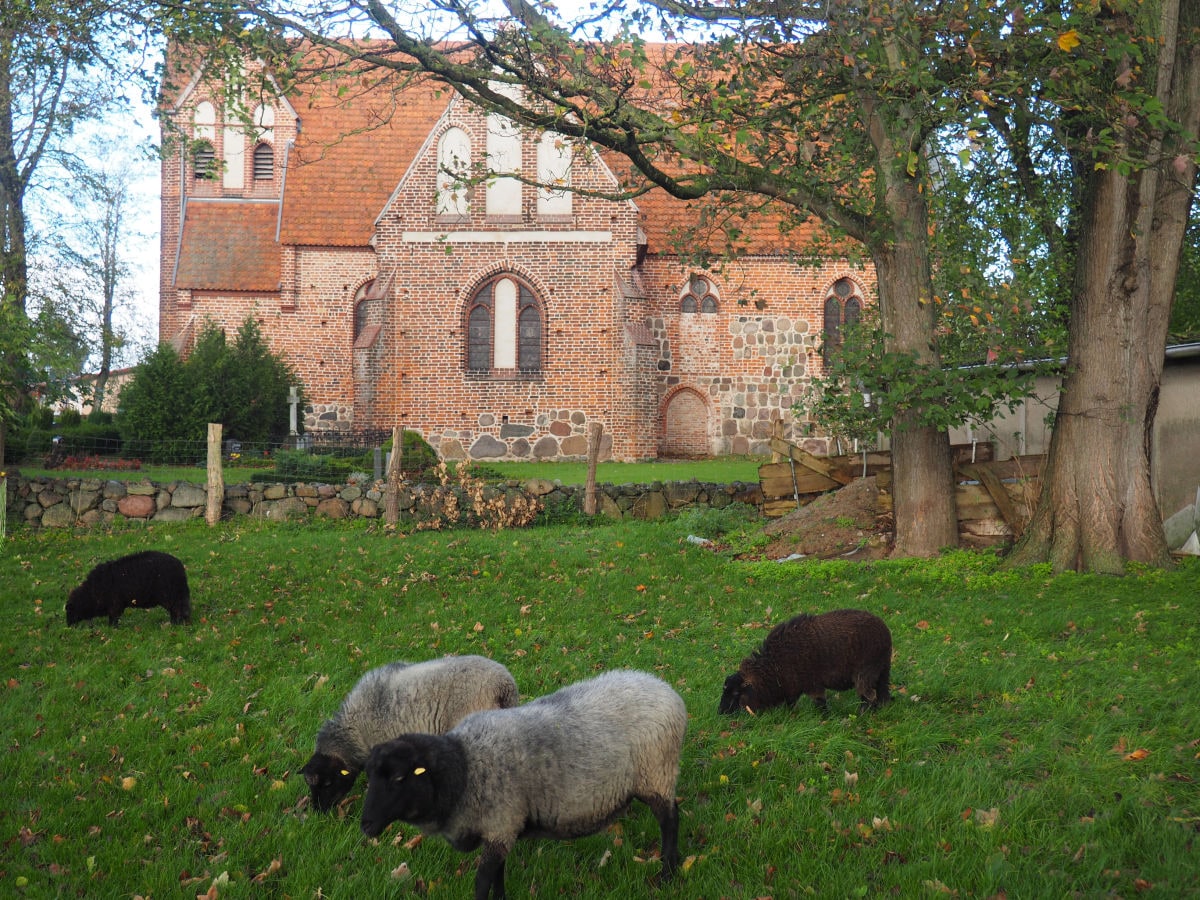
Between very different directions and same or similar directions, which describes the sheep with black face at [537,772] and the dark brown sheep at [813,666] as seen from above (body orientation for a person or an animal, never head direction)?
same or similar directions

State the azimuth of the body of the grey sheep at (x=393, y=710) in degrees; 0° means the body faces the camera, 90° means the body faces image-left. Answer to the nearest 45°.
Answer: approximately 45°

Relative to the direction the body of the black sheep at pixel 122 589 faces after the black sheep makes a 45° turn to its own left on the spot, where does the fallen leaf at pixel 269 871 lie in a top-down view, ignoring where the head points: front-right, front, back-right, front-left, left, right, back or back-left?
front-left

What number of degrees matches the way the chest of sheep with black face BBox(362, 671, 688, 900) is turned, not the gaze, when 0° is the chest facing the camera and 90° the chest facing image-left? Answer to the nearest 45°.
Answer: approximately 90°

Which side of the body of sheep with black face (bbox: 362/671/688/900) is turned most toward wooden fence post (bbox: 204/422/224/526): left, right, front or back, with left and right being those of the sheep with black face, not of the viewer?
right

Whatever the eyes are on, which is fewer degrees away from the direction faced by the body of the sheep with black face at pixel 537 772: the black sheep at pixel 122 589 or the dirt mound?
the black sheep

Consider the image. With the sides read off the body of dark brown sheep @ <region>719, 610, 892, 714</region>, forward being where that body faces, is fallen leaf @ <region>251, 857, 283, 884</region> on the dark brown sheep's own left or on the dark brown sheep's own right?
on the dark brown sheep's own left

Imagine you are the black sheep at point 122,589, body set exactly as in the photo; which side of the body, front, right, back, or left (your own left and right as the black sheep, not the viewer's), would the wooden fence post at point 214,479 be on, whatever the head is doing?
right

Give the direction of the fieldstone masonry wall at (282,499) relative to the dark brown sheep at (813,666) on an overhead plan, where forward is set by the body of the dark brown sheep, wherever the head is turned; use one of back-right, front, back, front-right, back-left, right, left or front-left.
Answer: front-right

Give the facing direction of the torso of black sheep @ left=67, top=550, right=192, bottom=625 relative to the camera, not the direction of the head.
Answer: to the viewer's left

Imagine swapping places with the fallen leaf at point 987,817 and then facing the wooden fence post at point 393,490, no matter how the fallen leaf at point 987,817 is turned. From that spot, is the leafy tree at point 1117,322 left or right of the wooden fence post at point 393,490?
right

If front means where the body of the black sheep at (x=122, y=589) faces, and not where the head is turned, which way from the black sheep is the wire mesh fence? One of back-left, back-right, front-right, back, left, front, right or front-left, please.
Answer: right

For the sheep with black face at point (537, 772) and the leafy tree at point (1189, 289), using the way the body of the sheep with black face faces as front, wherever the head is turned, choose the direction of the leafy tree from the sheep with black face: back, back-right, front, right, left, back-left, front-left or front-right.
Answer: back-right

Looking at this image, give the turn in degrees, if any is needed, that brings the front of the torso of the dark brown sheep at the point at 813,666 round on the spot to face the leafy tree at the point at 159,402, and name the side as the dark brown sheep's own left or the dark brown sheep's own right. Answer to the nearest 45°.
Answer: approximately 45° to the dark brown sheep's own right

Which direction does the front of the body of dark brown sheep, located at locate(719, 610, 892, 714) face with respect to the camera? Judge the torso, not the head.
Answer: to the viewer's left
